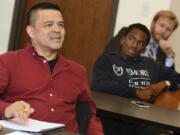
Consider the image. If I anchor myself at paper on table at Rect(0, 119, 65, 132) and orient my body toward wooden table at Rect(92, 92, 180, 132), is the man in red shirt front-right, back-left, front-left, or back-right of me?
front-left

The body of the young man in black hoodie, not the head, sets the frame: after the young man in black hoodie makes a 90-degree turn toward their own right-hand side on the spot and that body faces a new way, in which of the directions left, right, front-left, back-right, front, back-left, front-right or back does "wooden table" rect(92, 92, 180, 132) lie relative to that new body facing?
left

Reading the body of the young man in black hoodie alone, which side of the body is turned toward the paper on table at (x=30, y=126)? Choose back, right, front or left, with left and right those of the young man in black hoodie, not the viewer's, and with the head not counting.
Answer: front

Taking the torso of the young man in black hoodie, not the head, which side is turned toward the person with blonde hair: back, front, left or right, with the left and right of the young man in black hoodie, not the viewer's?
back

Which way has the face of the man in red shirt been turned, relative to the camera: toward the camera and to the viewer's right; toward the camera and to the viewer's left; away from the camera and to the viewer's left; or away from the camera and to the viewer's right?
toward the camera and to the viewer's right

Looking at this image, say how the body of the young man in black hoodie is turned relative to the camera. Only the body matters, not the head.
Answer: toward the camera

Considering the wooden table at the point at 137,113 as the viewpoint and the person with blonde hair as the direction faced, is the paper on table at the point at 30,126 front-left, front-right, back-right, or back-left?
back-left
